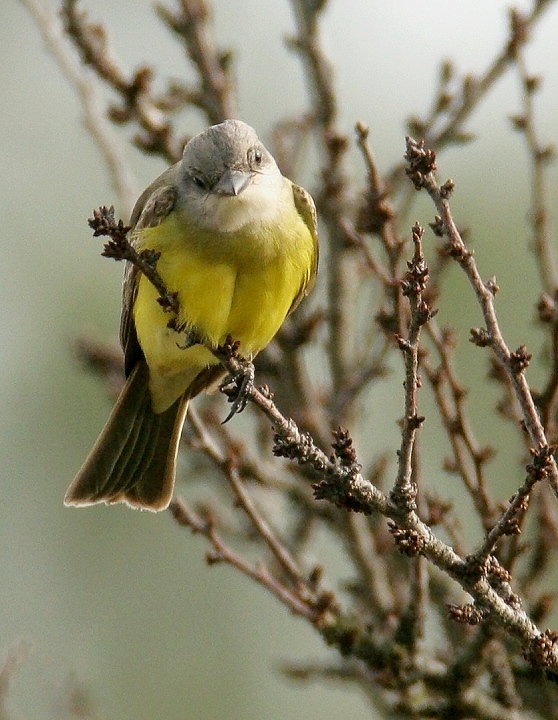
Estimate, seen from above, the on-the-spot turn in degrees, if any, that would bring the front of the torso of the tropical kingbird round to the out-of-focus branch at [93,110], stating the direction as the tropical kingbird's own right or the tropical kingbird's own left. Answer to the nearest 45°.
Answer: approximately 135° to the tropical kingbird's own right

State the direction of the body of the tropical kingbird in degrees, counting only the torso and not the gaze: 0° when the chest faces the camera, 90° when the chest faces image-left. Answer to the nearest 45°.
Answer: approximately 0°
